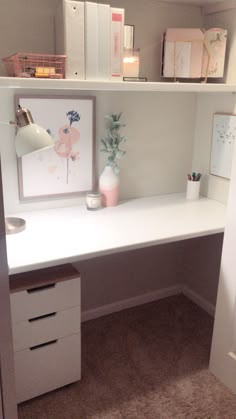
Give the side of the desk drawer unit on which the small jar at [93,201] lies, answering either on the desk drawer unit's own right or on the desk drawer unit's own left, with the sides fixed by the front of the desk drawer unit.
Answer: on the desk drawer unit's own left

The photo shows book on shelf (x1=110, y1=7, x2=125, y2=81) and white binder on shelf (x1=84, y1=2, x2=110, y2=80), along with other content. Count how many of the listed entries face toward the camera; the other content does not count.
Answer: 2

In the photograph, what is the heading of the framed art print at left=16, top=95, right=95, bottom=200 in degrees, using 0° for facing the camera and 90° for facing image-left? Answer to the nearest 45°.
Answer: approximately 315°

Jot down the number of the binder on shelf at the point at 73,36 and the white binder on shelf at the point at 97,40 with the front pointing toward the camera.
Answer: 2
